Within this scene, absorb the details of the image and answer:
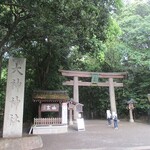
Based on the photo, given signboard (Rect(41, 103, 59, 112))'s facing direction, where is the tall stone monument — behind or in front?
in front

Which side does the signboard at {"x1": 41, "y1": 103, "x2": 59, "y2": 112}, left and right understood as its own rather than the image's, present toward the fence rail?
front

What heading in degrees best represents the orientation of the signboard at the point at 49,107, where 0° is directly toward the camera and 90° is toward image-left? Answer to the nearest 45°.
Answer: approximately 0°

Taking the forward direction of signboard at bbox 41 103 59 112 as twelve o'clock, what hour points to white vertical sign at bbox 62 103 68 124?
The white vertical sign is roughly at 10 o'clock from the signboard.

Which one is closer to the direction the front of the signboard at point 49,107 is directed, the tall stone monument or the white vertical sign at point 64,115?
the tall stone monument
